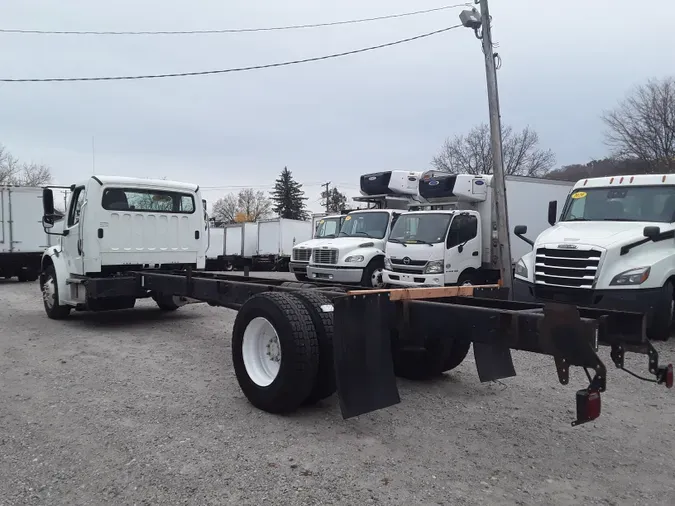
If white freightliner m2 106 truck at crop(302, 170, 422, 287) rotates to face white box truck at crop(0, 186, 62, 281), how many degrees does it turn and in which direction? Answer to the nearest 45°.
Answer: approximately 45° to its right

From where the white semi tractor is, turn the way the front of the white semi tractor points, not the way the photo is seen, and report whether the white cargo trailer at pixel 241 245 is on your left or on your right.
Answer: on your right

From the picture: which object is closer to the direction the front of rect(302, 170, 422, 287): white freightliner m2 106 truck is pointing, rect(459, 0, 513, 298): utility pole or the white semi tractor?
the white semi tractor

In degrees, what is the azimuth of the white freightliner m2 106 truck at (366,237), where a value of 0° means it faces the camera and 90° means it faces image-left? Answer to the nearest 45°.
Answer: approximately 45°

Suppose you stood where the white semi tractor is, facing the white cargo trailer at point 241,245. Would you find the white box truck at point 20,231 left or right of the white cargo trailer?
left

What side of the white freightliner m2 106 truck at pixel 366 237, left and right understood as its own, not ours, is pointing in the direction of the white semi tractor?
left

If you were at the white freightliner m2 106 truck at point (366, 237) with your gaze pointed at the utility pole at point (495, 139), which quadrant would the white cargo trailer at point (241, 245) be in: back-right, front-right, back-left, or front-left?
back-left

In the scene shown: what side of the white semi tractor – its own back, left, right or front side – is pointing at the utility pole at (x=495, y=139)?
right

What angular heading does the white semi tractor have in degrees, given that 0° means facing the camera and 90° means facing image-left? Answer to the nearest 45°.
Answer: approximately 45°

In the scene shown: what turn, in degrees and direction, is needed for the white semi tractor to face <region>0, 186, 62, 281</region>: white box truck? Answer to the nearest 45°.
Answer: approximately 45° to its right

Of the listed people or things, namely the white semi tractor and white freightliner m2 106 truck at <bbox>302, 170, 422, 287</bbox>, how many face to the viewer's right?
0

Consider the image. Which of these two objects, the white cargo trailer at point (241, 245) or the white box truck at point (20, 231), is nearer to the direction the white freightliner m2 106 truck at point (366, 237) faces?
the white box truck

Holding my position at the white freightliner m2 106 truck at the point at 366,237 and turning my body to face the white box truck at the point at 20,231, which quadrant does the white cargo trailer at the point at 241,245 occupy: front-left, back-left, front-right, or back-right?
front-right

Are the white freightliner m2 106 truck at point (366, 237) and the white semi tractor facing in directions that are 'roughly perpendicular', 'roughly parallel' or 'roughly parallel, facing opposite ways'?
roughly parallel

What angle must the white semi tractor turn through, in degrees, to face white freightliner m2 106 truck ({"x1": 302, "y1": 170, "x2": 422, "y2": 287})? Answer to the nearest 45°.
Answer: approximately 90° to its right
